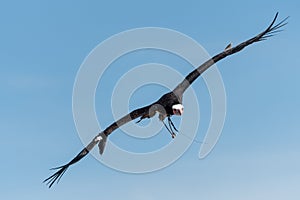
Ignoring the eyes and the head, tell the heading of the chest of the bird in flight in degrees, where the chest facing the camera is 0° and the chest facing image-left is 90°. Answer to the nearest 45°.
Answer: approximately 315°
